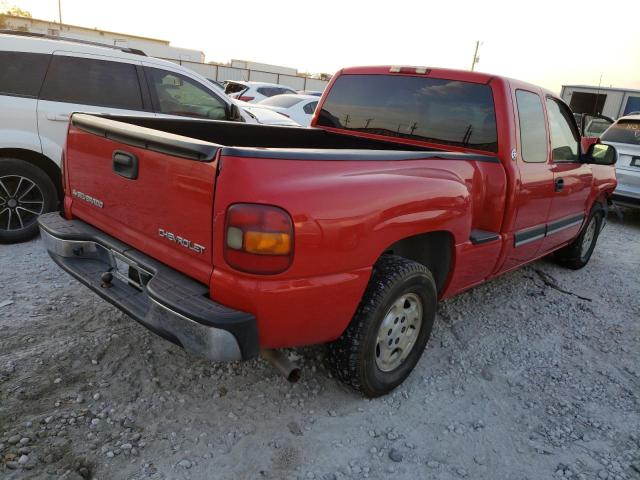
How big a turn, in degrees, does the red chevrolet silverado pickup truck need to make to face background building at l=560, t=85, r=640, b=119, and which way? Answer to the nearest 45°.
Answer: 0° — it already faces it

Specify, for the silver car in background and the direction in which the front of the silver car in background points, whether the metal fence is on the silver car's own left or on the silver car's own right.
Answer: on the silver car's own left

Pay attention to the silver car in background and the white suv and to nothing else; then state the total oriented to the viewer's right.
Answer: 1

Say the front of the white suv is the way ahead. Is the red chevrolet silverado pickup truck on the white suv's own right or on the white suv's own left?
on the white suv's own right

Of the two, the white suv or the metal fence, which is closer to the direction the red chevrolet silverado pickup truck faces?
the metal fence

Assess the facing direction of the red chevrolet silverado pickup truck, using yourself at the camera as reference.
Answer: facing away from the viewer and to the right of the viewer

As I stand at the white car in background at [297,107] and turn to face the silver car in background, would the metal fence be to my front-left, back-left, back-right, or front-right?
back-left

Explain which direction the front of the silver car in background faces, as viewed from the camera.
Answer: facing away from the viewer

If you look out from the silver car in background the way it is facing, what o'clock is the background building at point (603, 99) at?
The background building is roughly at 12 o'clock from the silver car in background.

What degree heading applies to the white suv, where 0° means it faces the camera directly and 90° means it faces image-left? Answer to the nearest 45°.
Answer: approximately 270°

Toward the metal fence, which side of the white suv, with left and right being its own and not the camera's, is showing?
left

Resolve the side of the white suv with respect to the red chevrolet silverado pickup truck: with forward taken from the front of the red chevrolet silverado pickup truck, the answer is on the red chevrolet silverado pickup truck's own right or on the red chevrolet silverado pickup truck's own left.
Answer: on the red chevrolet silverado pickup truck's own left

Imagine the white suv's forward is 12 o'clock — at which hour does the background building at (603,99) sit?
The background building is roughly at 11 o'clock from the white suv.

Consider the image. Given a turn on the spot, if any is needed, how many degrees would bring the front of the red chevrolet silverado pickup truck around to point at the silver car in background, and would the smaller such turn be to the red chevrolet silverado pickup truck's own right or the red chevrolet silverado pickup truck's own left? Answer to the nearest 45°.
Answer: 0° — it already faces it
